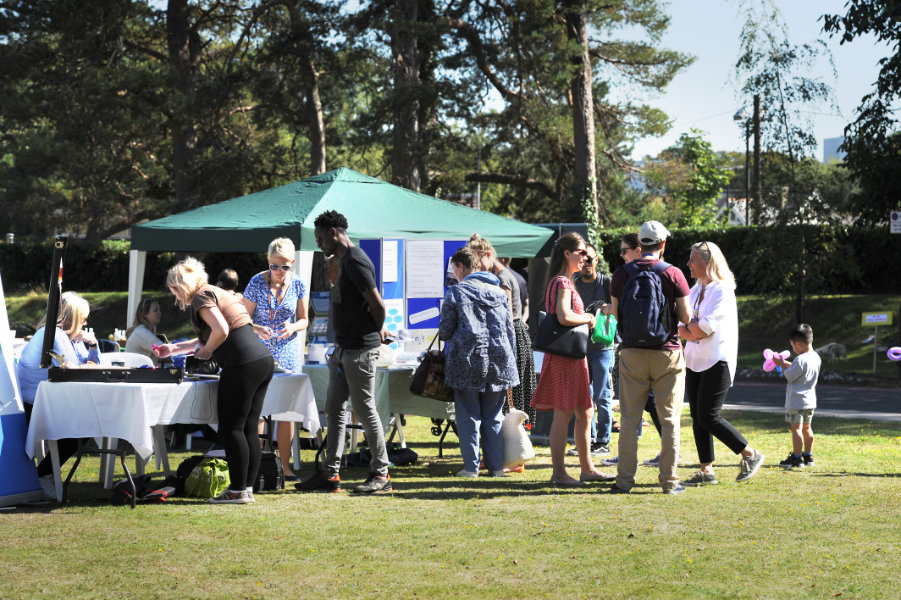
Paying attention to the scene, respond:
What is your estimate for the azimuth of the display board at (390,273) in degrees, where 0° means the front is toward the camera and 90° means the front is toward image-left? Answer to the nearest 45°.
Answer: approximately 0°

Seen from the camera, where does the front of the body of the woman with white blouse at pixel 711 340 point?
to the viewer's left

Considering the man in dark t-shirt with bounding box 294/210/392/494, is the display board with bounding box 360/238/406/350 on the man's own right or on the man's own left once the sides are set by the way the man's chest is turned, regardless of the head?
on the man's own right

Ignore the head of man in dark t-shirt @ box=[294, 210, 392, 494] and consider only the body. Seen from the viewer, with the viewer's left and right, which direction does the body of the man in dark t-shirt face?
facing to the left of the viewer

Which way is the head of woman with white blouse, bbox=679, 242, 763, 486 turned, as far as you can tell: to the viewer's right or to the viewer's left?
to the viewer's left

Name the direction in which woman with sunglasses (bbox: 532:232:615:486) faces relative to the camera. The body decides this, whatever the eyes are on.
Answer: to the viewer's right

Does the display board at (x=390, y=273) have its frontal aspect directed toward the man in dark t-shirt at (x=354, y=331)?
yes

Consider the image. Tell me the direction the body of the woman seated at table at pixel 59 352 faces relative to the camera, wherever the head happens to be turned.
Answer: to the viewer's right

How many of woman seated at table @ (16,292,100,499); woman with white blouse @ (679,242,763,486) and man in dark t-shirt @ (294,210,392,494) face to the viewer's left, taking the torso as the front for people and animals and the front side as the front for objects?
2

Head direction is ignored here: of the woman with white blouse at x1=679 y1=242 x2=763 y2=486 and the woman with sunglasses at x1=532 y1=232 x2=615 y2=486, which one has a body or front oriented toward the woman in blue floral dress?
the woman with white blouse

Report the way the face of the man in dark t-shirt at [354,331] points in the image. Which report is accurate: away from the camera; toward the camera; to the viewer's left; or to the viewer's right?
to the viewer's left

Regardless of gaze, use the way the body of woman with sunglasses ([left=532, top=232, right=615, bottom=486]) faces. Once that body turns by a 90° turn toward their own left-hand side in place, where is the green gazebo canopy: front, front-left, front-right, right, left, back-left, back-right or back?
front-left

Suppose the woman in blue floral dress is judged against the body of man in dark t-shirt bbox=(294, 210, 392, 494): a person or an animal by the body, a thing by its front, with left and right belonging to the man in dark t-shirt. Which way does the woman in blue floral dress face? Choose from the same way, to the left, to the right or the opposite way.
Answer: to the left

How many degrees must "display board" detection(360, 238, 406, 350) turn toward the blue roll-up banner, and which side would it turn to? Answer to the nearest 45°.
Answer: approximately 45° to its right
